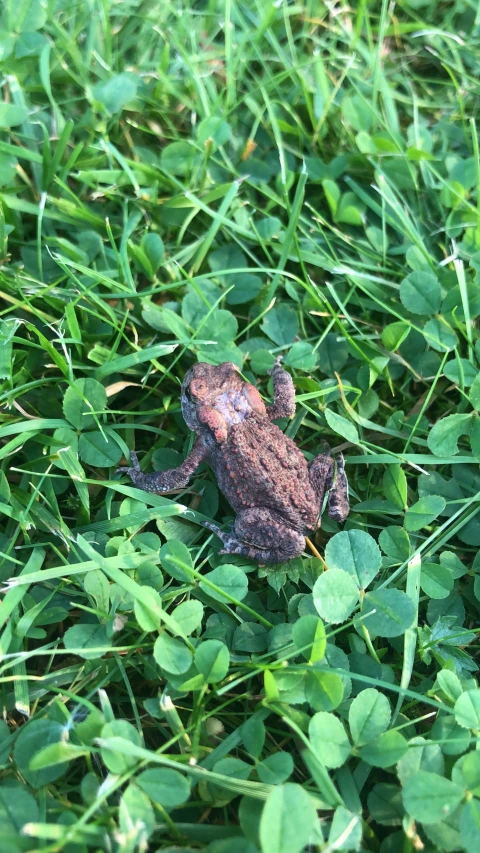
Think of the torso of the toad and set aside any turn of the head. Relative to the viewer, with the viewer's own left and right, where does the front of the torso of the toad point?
facing away from the viewer and to the left of the viewer
